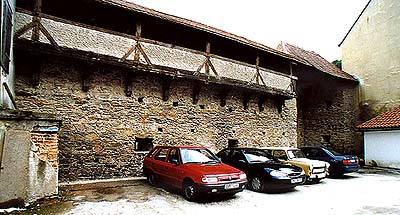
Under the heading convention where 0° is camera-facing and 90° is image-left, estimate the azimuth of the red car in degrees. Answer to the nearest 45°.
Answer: approximately 315°

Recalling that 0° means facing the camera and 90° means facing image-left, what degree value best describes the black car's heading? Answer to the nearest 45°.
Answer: approximately 315°

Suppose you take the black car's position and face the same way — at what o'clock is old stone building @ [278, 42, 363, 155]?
The old stone building is roughly at 8 o'clock from the black car.

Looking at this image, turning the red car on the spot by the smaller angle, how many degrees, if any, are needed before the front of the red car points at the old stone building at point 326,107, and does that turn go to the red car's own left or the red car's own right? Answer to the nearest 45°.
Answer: approximately 90° to the red car's own left

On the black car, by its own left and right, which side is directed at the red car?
right

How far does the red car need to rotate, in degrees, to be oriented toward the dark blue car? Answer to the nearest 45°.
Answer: approximately 90° to its left
